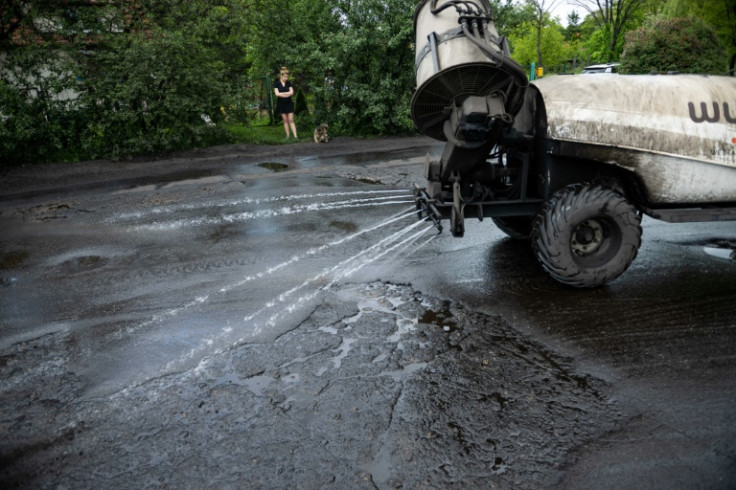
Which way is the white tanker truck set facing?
to the viewer's right

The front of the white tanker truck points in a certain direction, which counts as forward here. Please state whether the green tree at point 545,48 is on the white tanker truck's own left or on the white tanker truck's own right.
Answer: on the white tanker truck's own left

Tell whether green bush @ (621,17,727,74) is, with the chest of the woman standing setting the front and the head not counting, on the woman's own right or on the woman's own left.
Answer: on the woman's own left

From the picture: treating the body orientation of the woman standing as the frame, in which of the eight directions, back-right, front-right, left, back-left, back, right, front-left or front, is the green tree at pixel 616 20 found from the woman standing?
back-left

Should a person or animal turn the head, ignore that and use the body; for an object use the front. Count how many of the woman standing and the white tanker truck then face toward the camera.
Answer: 1

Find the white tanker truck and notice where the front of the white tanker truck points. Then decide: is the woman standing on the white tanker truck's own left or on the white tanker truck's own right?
on the white tanker truck's own left

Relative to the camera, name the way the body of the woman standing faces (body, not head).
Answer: toward the camera

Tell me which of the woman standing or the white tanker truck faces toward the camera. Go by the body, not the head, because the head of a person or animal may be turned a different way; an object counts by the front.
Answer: the woman standing

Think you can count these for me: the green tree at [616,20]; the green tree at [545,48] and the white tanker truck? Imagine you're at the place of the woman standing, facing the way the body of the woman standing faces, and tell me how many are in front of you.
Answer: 1

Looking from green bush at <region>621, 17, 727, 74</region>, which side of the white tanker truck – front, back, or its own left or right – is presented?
left
